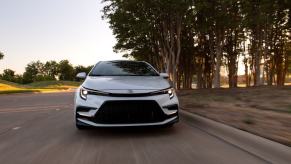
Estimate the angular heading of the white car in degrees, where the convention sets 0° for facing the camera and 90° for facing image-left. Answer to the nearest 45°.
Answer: approximately 0°
